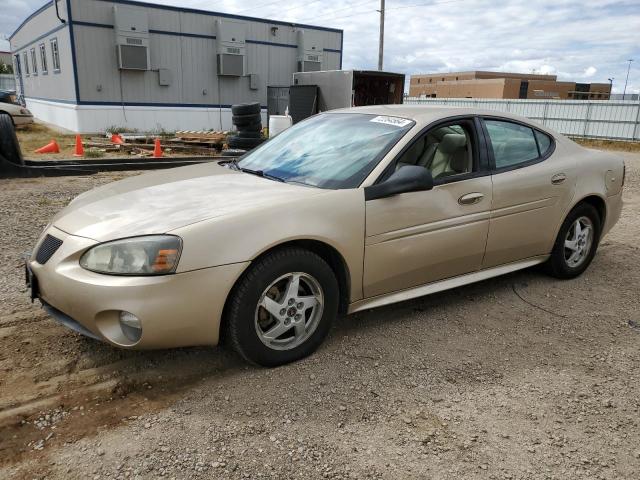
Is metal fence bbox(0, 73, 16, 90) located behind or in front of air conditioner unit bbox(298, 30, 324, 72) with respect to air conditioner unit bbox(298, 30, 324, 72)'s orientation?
behind

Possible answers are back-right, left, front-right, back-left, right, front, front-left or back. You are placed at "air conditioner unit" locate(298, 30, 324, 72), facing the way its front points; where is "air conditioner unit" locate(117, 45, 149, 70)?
right

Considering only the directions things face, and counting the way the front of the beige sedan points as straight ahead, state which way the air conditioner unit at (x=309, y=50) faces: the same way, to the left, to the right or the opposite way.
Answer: to the left

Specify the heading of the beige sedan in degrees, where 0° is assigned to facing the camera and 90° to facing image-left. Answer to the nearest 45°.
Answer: approximately 45°

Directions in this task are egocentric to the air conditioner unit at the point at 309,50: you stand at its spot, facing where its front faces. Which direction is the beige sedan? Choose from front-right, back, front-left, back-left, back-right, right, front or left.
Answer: front-right

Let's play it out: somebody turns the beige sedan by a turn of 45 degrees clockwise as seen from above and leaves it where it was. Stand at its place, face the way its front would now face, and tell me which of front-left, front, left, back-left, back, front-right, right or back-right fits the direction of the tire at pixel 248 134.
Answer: right

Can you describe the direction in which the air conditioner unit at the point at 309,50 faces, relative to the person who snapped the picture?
facing the viewer and to the right of the viewer

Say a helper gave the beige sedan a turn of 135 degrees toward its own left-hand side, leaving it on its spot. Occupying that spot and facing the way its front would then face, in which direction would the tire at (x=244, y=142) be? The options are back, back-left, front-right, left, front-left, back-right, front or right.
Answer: left

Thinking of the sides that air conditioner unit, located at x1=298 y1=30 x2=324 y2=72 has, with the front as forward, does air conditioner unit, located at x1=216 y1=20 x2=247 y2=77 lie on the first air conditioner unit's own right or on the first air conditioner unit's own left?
on the first air conditioner unit's own right

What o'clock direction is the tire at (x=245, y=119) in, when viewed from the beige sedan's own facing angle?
The tire is roughly at 4 o'clock from the beige sedan.

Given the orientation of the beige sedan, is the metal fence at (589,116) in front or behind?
behind

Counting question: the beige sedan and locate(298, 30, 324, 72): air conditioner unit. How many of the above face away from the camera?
0

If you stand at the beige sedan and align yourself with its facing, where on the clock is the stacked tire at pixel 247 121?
The stacked tire is roughly at 4 o'clock from the beige sedan.
